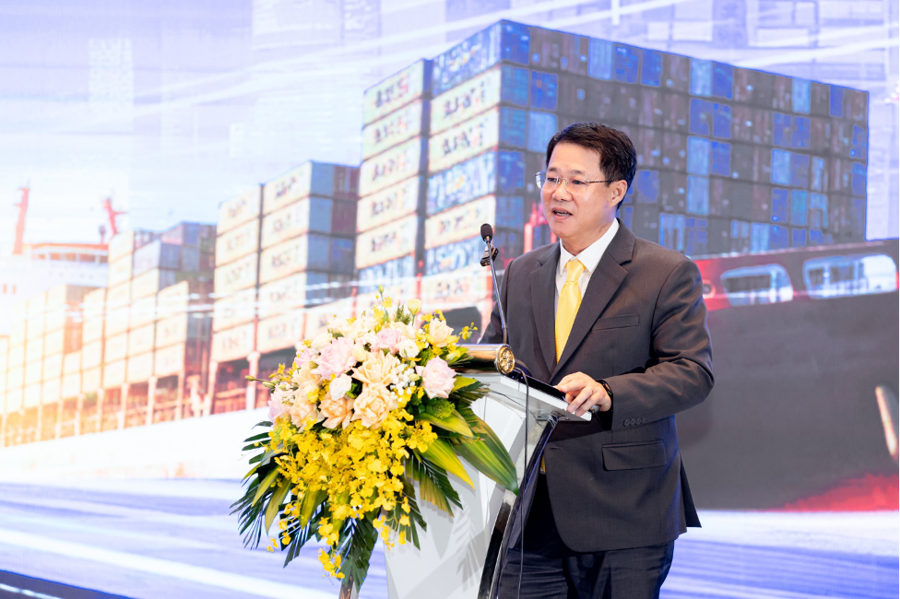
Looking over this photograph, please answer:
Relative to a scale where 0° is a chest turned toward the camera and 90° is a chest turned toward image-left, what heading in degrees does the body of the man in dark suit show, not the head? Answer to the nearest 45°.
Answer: approximately 45°
